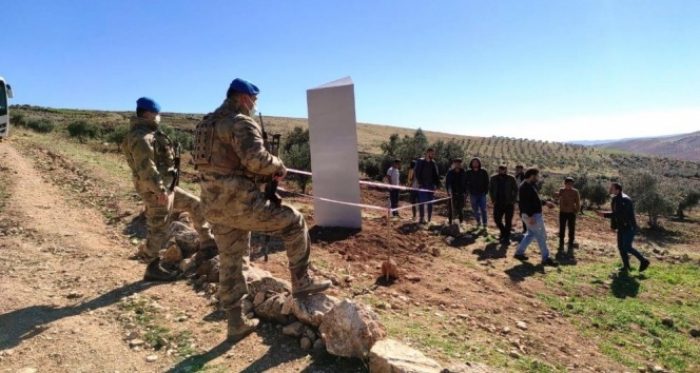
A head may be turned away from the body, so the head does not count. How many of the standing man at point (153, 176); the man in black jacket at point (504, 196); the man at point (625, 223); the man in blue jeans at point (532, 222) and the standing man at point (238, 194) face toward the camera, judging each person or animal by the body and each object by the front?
1

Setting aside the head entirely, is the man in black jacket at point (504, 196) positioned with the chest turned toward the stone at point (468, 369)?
yes

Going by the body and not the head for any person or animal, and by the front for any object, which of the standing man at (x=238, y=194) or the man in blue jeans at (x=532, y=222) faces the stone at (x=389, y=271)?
the standing man

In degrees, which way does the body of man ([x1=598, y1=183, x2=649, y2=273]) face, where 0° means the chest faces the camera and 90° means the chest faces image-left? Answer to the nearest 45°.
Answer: approximately 90°

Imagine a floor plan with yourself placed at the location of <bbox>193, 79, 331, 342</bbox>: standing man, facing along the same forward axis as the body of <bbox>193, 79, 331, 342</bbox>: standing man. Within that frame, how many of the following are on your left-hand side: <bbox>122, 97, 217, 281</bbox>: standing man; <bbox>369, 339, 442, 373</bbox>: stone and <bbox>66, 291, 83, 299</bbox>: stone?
2

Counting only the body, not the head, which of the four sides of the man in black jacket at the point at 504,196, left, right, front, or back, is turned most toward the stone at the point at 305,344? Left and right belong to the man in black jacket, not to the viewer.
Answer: front

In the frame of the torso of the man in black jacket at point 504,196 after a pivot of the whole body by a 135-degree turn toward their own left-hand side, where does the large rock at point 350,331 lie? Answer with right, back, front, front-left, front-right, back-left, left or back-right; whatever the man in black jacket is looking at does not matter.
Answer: back-right

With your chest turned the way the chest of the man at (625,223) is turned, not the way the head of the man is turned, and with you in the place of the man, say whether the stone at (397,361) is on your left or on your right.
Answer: on your left

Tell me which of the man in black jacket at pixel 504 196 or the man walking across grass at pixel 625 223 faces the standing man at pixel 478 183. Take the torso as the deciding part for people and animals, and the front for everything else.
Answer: the man walking across grass at pixel 625 223

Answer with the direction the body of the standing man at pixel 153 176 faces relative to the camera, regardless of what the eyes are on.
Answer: to the viewer's right

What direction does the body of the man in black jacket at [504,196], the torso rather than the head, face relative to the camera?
toward the camera

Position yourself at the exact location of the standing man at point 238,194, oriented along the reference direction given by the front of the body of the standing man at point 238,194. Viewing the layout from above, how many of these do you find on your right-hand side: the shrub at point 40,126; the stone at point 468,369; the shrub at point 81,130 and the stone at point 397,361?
2

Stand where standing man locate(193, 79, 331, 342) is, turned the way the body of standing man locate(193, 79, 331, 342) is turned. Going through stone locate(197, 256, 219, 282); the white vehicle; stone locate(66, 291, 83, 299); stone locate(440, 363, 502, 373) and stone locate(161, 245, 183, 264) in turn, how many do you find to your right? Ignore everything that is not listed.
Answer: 1

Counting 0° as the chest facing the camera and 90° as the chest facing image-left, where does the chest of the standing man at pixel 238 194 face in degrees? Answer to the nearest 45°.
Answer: approximately 225°

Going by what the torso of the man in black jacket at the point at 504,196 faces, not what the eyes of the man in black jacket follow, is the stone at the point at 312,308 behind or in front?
in front
